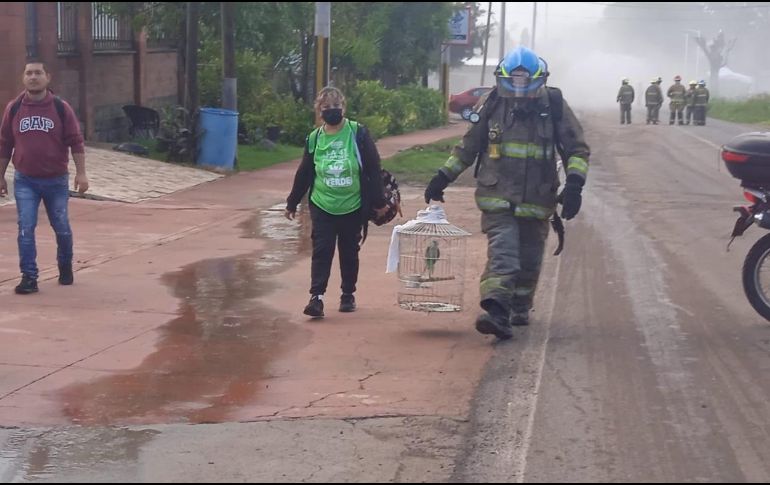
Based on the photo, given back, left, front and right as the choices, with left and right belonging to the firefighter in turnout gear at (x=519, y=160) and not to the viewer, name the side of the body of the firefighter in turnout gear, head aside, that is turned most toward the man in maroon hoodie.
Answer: right

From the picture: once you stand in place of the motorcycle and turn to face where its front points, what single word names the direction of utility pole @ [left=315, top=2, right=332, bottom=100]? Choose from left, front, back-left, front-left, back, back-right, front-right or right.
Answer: back-left

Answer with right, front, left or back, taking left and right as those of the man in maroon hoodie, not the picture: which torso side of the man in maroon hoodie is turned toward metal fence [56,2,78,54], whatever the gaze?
back

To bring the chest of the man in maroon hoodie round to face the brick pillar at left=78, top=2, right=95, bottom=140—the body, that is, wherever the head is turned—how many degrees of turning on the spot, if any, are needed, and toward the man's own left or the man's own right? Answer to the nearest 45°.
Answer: approximately 180°

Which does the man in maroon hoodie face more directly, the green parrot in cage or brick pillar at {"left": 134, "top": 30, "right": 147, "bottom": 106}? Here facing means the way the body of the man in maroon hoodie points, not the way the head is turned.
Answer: the green parrot in cage

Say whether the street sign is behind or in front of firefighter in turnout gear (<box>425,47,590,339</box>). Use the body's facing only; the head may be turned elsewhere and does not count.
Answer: behind

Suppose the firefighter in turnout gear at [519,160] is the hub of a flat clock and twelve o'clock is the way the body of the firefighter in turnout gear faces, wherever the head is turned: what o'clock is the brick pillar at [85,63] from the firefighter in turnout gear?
The brick pillar is roughly at 5 o'clock from the firefighter in turnout gear.

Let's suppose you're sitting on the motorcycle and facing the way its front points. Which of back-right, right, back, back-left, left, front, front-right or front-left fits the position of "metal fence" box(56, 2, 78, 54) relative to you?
back-left

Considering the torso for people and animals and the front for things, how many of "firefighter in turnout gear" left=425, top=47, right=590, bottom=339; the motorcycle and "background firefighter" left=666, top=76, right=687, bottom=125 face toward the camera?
2

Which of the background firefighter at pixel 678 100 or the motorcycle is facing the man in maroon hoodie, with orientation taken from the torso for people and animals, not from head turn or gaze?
the background firefighter
